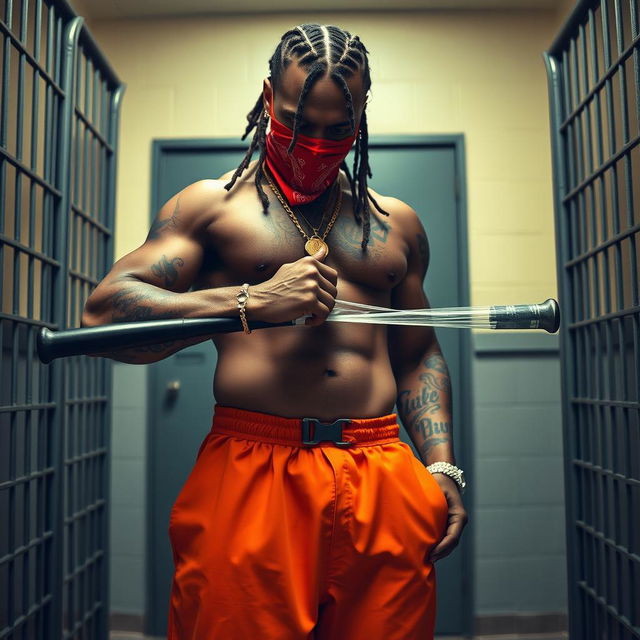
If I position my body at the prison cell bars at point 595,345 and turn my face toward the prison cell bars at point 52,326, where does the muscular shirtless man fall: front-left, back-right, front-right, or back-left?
front-left

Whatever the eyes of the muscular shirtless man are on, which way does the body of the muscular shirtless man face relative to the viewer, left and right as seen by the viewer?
facing the viewer

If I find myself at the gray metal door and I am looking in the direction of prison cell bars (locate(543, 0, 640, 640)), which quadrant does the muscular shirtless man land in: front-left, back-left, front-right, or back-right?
front-right

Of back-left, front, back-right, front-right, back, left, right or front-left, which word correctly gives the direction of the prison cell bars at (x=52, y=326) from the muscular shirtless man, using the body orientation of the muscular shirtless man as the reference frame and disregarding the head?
back-right

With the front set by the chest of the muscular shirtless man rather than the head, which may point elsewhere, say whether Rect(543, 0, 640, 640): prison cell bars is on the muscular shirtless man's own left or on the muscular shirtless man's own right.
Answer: on the muscular shirtless man's own left

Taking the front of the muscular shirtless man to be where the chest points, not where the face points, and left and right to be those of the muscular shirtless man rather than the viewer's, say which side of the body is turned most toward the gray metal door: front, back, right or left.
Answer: back
